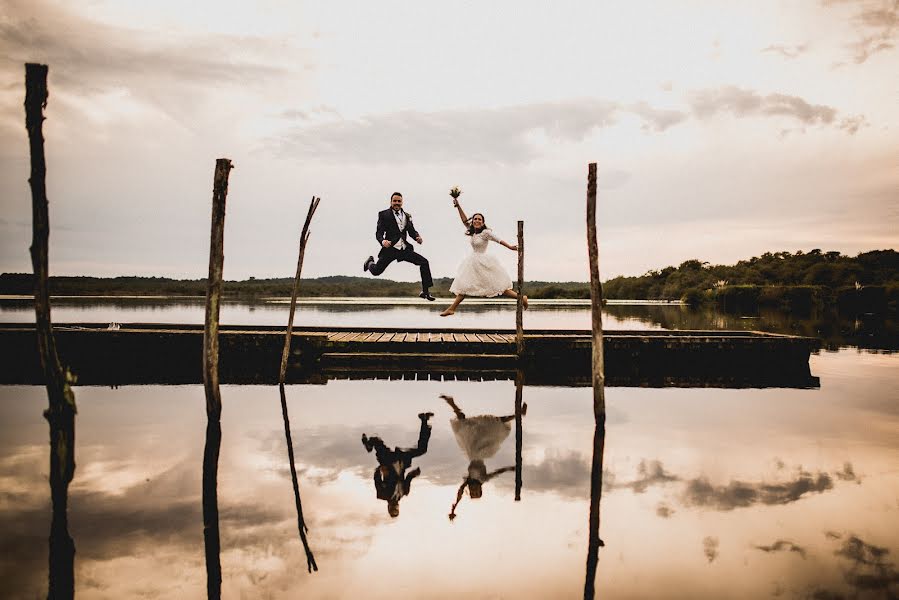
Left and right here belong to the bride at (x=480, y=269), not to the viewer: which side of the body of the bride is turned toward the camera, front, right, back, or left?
front

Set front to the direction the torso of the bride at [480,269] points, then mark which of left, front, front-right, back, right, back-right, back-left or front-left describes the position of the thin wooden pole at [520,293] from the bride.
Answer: front-left

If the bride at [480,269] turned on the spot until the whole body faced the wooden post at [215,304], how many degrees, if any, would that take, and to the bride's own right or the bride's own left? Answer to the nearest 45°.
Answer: approximately 45° to the bride's own right

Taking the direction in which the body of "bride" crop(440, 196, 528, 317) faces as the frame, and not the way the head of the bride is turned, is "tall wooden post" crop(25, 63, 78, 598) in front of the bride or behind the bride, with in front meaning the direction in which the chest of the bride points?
in front

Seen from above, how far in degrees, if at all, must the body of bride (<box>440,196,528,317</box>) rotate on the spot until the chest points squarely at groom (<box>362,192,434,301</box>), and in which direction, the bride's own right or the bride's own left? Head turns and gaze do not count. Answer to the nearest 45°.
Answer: approximately 45° to the bride's own right
